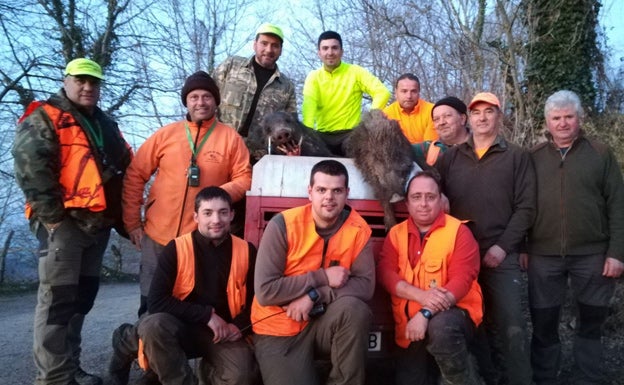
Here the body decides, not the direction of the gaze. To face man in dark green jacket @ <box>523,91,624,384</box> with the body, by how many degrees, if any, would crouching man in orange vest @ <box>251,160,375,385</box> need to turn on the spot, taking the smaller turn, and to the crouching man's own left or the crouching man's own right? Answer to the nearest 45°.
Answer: approximately 90° to the crouching man's own left

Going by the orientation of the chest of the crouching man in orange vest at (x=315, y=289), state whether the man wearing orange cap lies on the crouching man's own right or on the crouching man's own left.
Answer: on the crouching man's own left

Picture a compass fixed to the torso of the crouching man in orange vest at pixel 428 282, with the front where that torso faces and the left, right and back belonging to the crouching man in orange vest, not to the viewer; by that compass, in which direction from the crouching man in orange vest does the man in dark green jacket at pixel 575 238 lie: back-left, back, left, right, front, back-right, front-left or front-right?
back-left

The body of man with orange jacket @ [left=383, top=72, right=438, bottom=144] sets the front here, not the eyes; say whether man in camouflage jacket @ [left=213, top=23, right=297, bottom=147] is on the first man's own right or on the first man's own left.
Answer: on the first man's own right

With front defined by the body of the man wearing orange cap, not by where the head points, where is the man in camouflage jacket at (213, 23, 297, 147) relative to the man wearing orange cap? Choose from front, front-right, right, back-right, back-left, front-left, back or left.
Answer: right

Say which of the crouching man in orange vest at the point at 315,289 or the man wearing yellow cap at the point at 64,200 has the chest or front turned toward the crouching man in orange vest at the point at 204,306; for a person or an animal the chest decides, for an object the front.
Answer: the man wearing yellow cap

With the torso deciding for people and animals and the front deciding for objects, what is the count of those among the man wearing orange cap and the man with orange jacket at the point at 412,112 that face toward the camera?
2

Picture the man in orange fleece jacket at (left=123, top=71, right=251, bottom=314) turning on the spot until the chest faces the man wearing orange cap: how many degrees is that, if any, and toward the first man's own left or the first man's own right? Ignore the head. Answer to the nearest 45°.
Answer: approximately 90° to the first man's own left

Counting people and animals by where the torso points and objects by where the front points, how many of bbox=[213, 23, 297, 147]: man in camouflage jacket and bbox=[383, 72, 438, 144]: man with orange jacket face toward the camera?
2

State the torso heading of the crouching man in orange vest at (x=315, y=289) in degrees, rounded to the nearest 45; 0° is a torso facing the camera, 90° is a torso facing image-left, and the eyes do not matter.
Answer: approximately 0°

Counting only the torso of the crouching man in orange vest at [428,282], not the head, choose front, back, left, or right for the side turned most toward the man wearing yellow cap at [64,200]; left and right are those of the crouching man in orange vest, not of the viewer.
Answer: right

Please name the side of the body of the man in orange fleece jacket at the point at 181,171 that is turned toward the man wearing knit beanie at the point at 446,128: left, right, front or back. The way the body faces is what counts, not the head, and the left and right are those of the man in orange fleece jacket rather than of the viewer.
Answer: left
